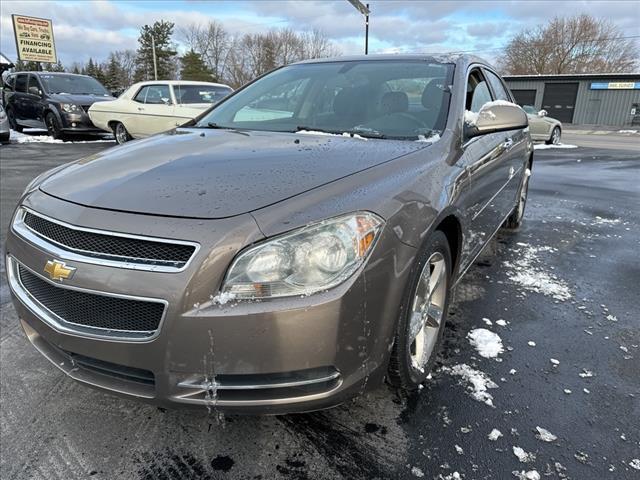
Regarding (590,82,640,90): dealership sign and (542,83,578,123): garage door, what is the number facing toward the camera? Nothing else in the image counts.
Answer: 2

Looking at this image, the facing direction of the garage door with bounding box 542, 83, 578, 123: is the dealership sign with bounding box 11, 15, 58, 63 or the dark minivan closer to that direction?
the dark minivan

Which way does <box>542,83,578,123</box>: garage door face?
toward the camera

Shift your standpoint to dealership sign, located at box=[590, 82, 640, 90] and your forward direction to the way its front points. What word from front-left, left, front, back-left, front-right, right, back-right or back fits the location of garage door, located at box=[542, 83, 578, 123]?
right

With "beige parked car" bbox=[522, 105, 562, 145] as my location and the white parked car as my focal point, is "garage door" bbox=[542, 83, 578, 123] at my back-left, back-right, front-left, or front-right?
back-right

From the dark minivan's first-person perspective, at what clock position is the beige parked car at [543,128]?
The beige parked car is roughly at 11 o'clock from the dark minivan.

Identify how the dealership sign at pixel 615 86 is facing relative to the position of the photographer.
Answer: facing the viewer

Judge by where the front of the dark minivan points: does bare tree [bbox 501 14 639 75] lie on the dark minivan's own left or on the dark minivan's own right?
on the dark minivan's own left

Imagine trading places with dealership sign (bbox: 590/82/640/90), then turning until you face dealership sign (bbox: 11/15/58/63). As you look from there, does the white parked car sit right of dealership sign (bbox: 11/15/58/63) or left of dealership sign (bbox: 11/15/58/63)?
left

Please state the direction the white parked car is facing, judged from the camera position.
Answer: facing the viewer and to the right of the viewer

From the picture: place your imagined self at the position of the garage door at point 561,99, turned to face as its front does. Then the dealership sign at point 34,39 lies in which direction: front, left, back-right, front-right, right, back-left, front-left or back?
front-right
